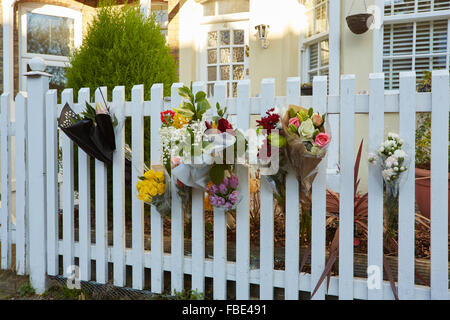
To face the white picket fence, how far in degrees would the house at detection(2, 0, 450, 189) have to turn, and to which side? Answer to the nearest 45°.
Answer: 0° — it already faces it

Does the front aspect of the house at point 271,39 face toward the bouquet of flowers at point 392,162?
yes

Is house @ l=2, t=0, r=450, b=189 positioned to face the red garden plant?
yes

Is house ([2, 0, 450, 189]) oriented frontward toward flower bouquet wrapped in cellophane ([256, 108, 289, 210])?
yes

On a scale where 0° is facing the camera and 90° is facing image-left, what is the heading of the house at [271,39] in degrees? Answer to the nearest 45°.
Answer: approximately 0°

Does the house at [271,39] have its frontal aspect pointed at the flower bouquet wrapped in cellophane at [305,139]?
yes
